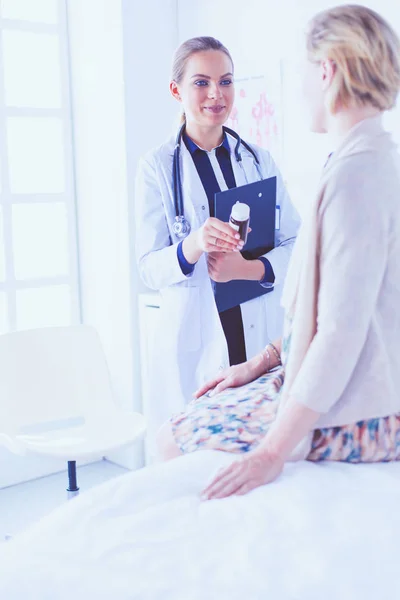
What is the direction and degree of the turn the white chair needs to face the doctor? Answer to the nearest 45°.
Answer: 0° — it already faces them

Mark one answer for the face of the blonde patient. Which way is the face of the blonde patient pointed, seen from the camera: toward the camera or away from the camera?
away from the camera

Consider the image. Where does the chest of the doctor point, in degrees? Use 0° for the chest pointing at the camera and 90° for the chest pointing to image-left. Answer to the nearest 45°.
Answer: approximately 315°

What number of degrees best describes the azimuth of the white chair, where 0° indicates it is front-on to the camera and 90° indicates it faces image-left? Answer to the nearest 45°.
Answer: approximately 315°

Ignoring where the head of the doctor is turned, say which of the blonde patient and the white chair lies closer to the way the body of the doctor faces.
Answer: the blonde patient

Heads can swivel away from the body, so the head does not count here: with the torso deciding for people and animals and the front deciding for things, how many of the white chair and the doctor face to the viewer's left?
0

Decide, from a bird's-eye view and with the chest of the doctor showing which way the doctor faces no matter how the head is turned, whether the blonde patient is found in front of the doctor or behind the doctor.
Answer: in front
